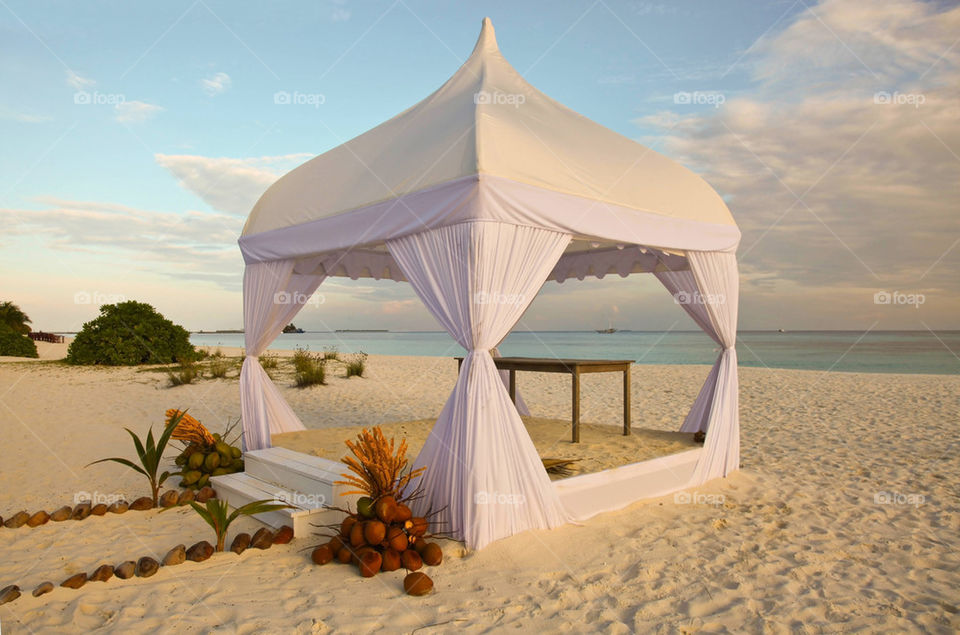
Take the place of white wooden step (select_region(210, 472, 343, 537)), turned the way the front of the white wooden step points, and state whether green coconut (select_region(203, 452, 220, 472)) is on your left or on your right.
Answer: on your right

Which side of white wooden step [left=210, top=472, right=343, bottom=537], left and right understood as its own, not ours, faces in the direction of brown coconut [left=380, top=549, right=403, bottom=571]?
left

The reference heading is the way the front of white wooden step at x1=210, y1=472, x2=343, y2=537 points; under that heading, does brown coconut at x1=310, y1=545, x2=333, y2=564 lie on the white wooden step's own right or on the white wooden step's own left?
on the white wooden step's own left

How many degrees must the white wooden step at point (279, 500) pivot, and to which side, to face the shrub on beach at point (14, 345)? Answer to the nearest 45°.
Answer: approximately 90° to its right

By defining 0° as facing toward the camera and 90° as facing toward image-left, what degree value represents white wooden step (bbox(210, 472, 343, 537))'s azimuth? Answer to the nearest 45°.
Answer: approximately 45°

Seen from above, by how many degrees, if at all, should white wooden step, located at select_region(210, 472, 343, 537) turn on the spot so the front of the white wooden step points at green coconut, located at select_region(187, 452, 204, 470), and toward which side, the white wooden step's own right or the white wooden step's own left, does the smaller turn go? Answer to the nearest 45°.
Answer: approximately 90° to the white wooden step's own right

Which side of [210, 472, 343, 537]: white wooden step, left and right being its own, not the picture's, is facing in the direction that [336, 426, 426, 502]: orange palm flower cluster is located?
left

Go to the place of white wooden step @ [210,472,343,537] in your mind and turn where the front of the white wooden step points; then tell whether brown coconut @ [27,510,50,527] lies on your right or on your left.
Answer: on your right

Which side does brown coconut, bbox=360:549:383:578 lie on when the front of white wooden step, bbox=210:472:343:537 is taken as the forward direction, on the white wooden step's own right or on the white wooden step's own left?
on the white wooden step's own left
